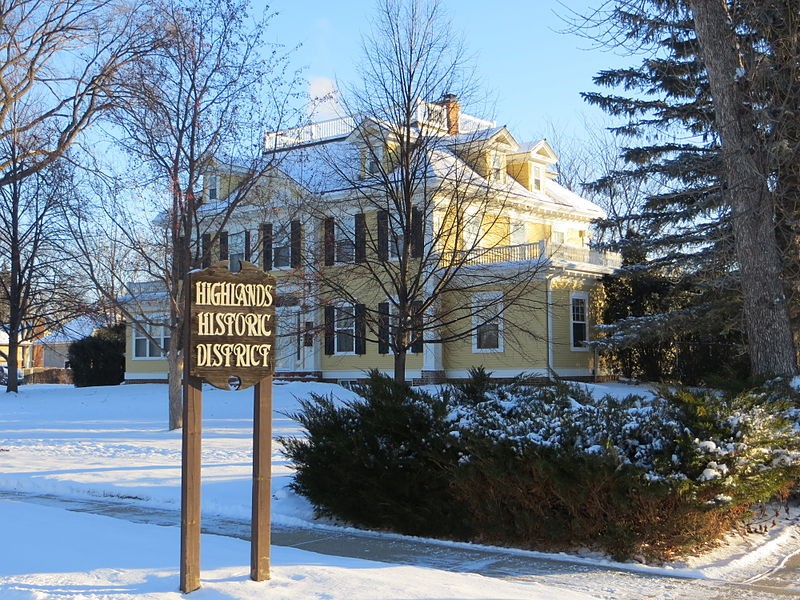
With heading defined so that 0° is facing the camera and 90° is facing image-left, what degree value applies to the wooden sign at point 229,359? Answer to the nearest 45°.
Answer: approximately 315°

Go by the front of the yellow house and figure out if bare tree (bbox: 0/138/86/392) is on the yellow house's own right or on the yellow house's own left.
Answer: on the yellow house's own right

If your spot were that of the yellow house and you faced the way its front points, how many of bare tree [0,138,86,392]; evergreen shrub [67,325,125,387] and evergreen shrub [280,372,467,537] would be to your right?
2

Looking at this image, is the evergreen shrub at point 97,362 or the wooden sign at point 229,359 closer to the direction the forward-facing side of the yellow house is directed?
the wooden sign

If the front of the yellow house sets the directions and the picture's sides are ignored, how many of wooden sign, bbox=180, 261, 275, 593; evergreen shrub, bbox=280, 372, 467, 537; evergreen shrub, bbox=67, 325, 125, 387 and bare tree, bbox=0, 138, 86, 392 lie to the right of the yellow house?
2

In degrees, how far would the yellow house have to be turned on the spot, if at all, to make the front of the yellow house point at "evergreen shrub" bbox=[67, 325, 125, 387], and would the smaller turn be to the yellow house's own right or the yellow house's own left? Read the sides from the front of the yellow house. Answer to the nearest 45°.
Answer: approximately 90° to the yellow house's own right

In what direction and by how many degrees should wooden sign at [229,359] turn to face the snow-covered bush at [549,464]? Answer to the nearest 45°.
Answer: approximately 90° to its left

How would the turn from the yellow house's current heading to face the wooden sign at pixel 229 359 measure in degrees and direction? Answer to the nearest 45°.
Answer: approximately 45° to its left
